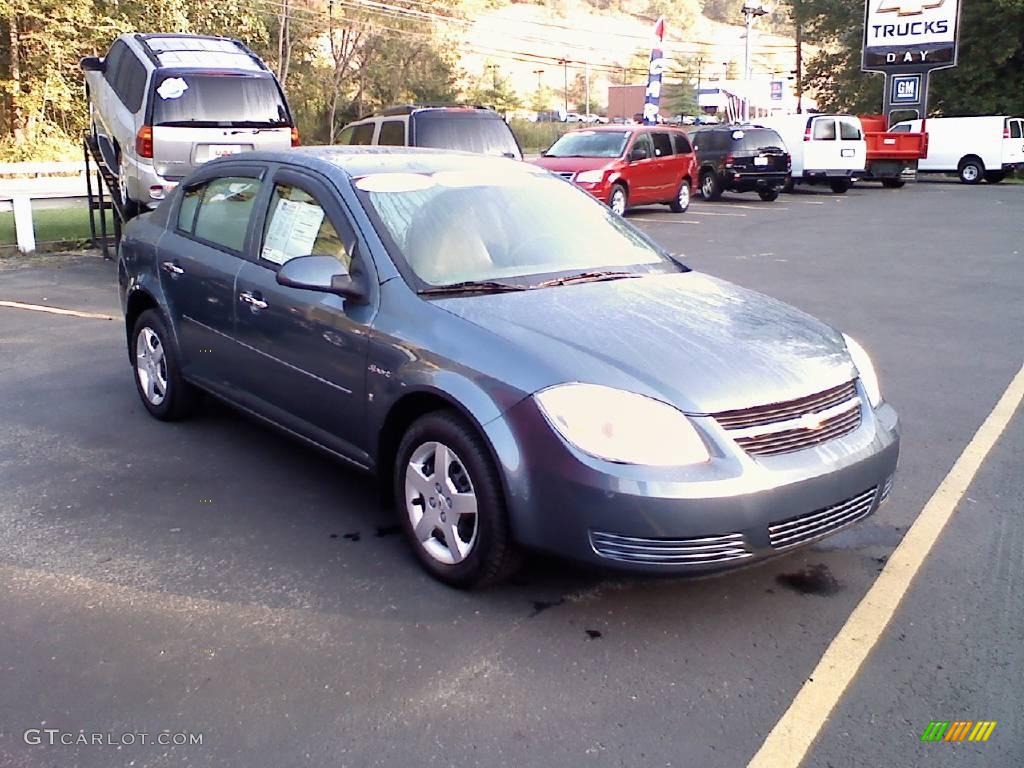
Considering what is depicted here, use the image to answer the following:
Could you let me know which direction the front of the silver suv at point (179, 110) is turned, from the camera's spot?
facing away from the viewer and to the left of the viewer

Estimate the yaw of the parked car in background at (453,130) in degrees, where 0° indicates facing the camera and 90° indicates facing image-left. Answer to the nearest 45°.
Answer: approximately 135°

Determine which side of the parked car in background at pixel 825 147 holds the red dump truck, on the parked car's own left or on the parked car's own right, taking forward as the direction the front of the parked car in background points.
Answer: on the parked car's own right

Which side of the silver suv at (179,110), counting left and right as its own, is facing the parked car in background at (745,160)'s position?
right

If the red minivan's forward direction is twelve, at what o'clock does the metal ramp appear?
The metal ramp is roughly at 12 o'clock from the red minivan.

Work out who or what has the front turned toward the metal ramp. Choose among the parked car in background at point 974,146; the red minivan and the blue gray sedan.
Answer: the red minivan

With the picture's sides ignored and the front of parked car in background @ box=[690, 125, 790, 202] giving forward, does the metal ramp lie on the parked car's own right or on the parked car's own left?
on the parked car's own left
